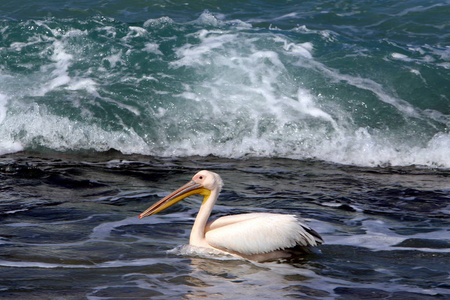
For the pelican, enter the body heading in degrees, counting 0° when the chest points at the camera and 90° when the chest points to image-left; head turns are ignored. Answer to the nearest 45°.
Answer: approximately 90°
